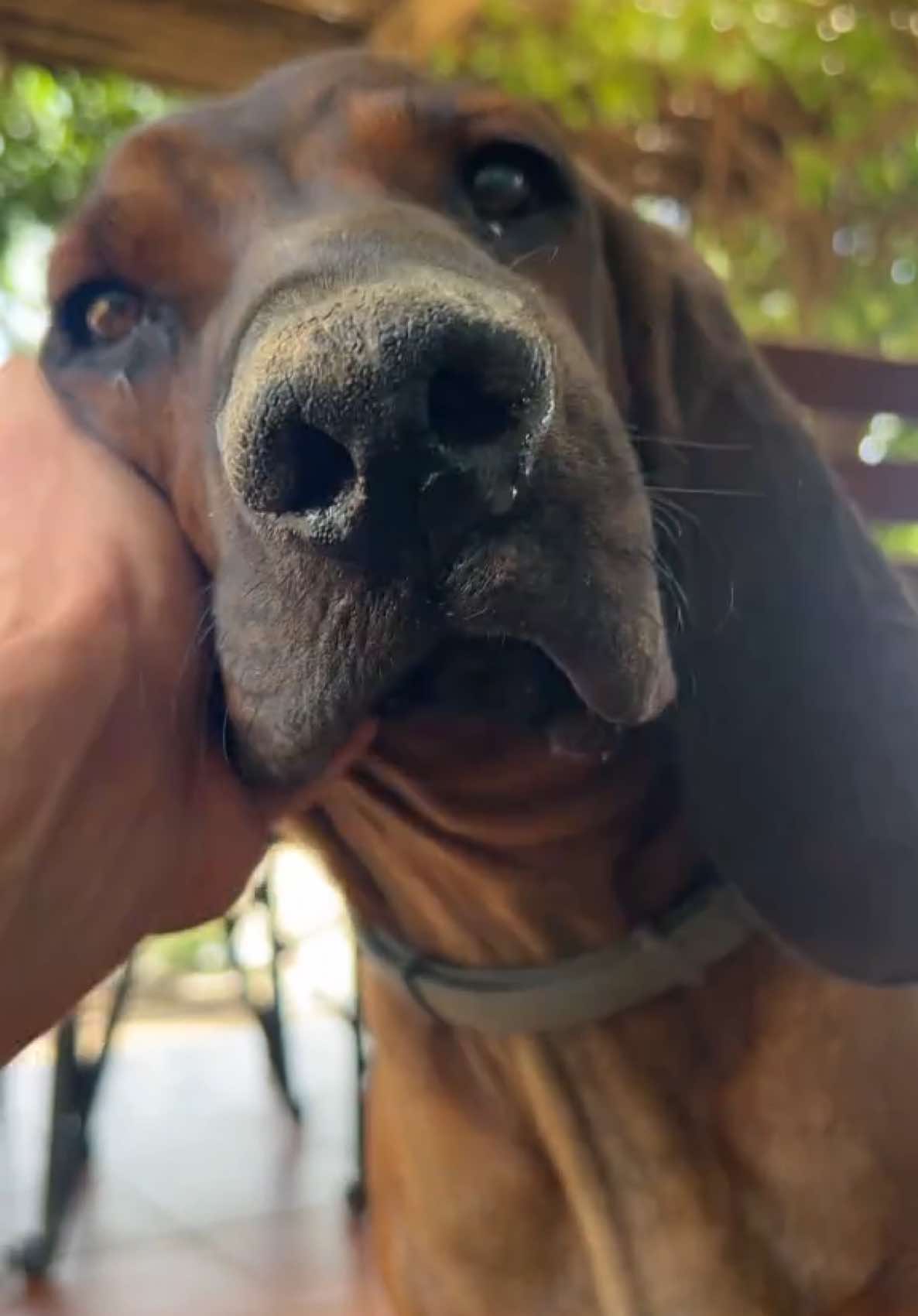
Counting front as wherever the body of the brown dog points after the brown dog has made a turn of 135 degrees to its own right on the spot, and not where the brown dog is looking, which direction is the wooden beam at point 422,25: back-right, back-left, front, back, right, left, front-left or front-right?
front-right

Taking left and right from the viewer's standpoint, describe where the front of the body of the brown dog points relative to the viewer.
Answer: facing the viewer

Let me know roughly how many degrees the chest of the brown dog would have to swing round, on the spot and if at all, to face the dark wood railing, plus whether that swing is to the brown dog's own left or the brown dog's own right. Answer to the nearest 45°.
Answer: approximately 180°

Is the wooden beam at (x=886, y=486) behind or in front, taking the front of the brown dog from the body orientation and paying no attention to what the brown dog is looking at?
behind

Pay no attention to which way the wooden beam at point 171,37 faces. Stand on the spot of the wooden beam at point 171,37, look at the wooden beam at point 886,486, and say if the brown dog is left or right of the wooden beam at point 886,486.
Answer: right

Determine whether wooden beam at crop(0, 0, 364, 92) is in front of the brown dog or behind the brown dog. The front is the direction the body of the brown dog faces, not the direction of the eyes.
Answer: behind
